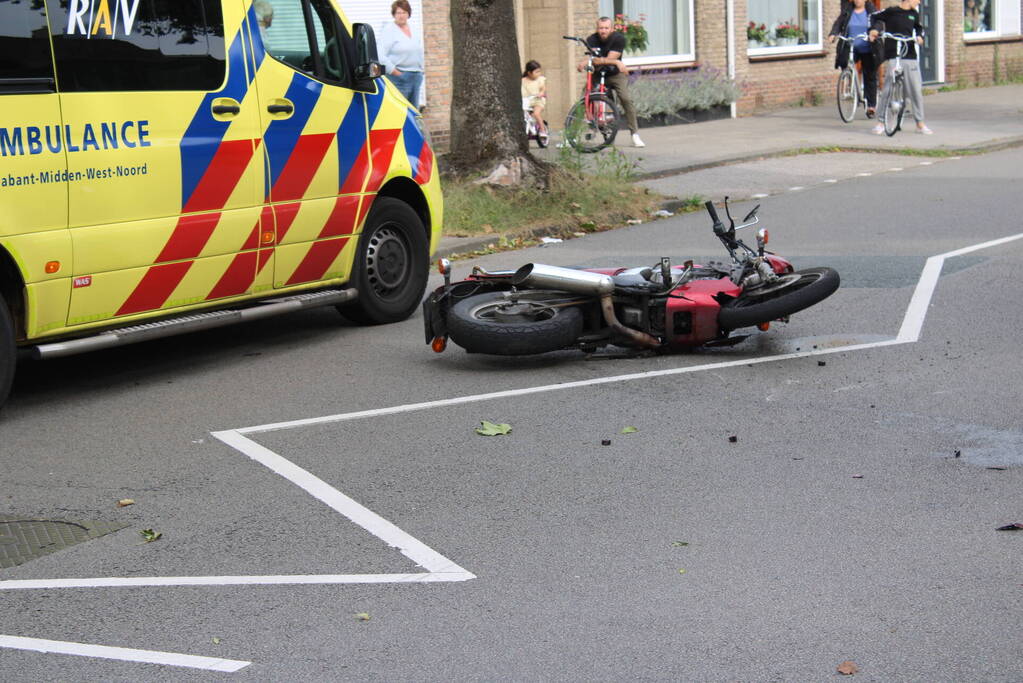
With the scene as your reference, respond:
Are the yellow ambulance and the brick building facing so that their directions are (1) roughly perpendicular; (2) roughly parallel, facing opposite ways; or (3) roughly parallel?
roughly perpendicular

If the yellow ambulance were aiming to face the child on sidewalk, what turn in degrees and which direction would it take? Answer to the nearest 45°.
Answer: approximately 45° to its left

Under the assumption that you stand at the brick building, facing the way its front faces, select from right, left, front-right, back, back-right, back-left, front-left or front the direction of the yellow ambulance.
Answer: front-right

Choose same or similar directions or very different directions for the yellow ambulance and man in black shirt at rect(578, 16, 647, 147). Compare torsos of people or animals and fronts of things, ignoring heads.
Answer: very different directions

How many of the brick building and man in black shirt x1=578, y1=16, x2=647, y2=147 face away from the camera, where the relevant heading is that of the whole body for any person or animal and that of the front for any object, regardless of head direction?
0

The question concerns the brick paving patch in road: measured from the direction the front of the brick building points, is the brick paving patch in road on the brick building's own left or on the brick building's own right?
on the brick building's own right

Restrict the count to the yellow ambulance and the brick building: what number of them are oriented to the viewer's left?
0

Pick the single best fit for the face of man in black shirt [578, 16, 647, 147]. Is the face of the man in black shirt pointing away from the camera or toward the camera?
toward the camera

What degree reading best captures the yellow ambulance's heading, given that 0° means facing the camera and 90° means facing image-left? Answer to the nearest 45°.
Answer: approximately 225°

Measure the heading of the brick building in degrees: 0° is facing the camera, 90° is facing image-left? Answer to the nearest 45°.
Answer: approximately 315°

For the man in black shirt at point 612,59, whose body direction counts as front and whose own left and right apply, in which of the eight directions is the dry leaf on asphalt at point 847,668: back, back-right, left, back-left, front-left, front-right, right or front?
front-left

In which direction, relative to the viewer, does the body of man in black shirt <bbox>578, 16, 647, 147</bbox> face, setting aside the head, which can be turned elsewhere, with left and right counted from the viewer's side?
facing the viewer and to the left of the viewer

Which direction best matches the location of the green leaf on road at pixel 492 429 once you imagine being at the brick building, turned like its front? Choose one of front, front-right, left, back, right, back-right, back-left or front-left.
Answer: front-right
